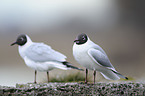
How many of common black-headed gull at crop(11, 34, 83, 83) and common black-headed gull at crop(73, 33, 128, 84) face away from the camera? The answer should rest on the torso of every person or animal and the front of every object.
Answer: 0

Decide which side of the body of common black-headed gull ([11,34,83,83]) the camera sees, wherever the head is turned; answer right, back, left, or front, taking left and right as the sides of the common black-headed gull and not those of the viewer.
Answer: left

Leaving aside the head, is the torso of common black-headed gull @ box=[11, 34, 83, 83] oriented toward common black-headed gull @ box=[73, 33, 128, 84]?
no

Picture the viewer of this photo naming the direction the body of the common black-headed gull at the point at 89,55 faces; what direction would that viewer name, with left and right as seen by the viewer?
facing the viewer and to the left of the viewer
